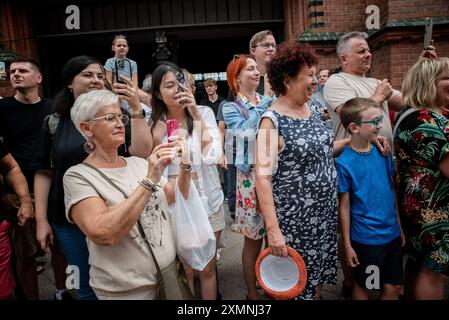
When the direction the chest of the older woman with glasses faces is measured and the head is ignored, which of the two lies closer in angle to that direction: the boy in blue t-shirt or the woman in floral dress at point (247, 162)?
the boy in blue t-shirt

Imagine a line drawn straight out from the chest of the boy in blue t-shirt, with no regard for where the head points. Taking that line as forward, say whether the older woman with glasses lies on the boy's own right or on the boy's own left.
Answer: on the boy's own right

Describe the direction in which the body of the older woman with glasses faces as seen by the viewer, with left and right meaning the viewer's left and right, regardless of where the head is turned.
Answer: facing the viewer and to the right of the viewer

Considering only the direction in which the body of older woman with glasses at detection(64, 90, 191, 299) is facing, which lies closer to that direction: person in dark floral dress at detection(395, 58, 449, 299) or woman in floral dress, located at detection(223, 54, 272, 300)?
the person in dark floral dress

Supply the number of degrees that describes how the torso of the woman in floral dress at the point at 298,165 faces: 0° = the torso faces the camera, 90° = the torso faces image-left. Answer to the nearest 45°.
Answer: approximately 315°

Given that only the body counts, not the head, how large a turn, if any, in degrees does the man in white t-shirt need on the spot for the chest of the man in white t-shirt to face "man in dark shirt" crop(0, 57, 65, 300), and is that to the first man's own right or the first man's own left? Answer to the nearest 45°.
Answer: approximately 135° to the first man's own right

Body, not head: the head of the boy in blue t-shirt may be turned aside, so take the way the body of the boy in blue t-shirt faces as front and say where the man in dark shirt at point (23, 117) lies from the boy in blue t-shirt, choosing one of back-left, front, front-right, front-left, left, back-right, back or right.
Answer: back-right

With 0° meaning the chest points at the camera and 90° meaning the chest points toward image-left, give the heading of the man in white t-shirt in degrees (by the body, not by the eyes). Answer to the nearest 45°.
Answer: approximately 315°
